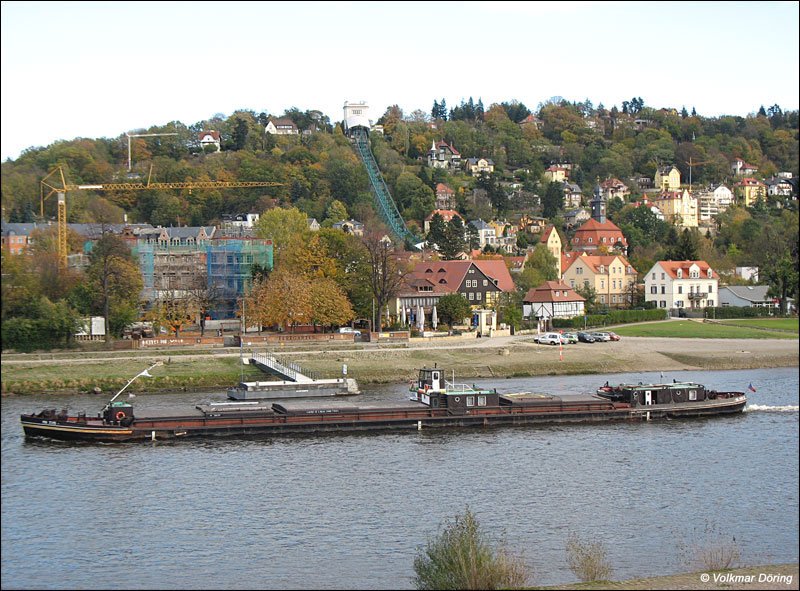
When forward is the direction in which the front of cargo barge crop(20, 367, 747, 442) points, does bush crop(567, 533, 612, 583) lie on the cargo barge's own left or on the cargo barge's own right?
on the cargo barge's own left

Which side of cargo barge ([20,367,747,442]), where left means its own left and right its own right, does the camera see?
left

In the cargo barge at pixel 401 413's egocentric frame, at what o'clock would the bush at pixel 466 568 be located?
The bush is roughly at 9 o'clock from the cargo barge.
